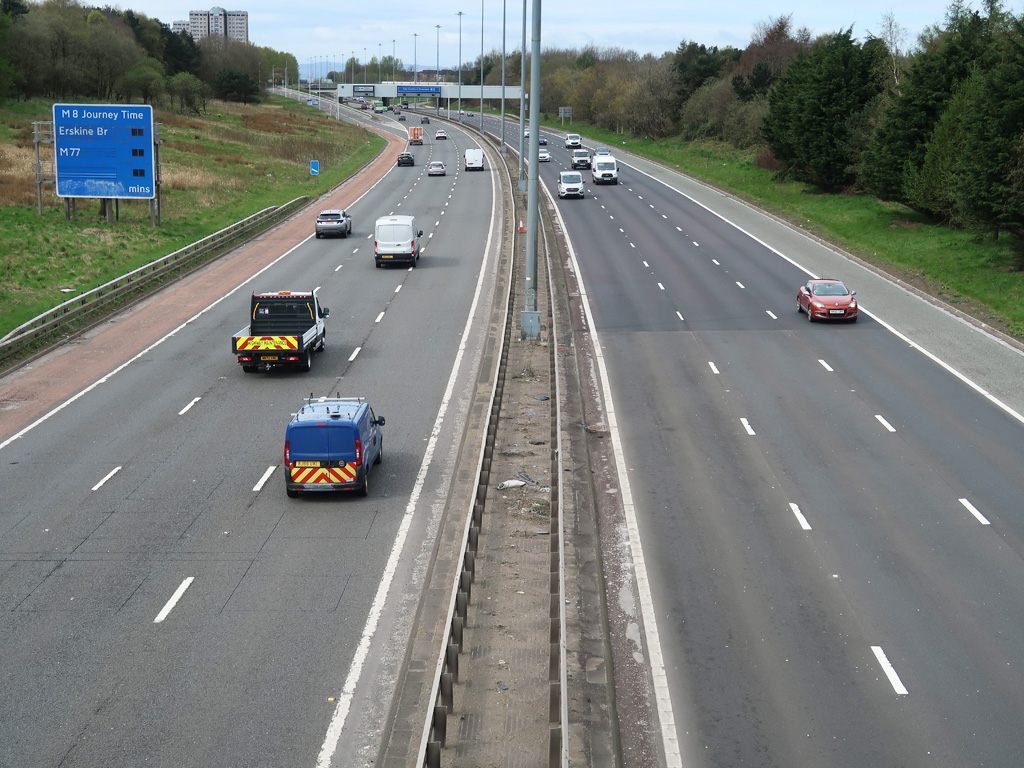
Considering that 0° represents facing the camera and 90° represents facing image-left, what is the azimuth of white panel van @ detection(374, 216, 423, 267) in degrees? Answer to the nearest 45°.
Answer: approximately 180°

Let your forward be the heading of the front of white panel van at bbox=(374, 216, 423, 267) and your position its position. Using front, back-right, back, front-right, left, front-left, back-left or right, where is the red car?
back-right
